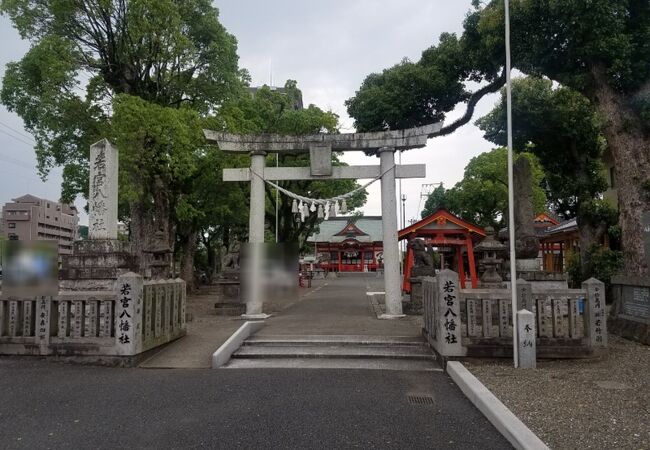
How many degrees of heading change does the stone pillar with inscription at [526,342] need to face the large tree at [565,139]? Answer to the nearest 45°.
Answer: approximately 180°

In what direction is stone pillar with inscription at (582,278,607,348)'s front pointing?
toward the camera

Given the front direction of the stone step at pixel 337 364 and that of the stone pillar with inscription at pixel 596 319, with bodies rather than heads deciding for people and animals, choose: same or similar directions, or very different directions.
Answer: same or similar directions

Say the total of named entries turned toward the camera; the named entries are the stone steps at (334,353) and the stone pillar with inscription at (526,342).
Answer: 2

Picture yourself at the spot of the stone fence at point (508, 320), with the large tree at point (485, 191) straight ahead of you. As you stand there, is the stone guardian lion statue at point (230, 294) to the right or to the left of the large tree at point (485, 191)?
left

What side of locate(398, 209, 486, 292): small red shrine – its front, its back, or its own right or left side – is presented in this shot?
front

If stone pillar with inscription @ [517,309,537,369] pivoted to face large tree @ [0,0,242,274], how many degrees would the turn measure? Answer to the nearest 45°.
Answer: approximately 135° to its right

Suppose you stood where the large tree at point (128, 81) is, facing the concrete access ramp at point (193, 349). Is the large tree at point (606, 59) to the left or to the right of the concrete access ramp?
left

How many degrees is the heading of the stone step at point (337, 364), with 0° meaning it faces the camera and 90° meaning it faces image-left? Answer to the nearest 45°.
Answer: approximately 0°

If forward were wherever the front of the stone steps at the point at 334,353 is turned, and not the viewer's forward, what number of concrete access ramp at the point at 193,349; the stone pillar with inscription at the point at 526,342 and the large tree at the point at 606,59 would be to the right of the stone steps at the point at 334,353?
1
